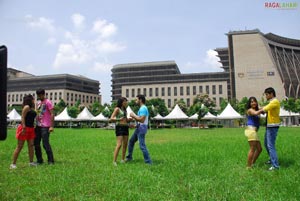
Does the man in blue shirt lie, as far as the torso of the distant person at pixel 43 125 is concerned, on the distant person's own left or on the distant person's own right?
on the distant person's own left

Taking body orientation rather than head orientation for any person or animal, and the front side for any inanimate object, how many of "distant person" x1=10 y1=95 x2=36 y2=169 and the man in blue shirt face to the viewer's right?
1

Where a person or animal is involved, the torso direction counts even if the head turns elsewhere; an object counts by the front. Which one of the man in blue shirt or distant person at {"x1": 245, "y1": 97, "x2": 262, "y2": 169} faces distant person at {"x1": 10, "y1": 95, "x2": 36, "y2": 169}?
the man in blue shirt

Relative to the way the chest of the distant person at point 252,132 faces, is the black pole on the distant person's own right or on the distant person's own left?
on the distant person's own right

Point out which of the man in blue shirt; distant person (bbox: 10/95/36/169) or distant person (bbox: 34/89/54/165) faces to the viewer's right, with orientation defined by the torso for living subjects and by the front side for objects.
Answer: distant person (bbox: 10/95/36/169)

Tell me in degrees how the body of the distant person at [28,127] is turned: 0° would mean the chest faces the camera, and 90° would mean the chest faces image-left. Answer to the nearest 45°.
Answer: approximately 270°

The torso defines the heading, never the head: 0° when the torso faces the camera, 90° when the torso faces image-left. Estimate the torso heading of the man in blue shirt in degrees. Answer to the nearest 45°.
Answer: approximately 90°

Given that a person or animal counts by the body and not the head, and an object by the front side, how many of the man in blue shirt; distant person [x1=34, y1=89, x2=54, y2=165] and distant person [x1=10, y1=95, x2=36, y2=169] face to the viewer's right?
1

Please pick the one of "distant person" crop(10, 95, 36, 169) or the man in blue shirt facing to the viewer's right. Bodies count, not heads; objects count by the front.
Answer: the distant person

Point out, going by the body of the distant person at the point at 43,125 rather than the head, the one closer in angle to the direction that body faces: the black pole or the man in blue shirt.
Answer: the black pole

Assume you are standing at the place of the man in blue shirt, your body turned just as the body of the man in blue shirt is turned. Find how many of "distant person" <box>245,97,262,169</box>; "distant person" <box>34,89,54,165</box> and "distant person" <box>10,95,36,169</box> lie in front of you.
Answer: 2

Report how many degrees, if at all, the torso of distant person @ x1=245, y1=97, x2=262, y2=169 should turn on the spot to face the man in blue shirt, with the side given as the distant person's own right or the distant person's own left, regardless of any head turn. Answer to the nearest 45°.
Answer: approximately 135° to the distant person's own right
